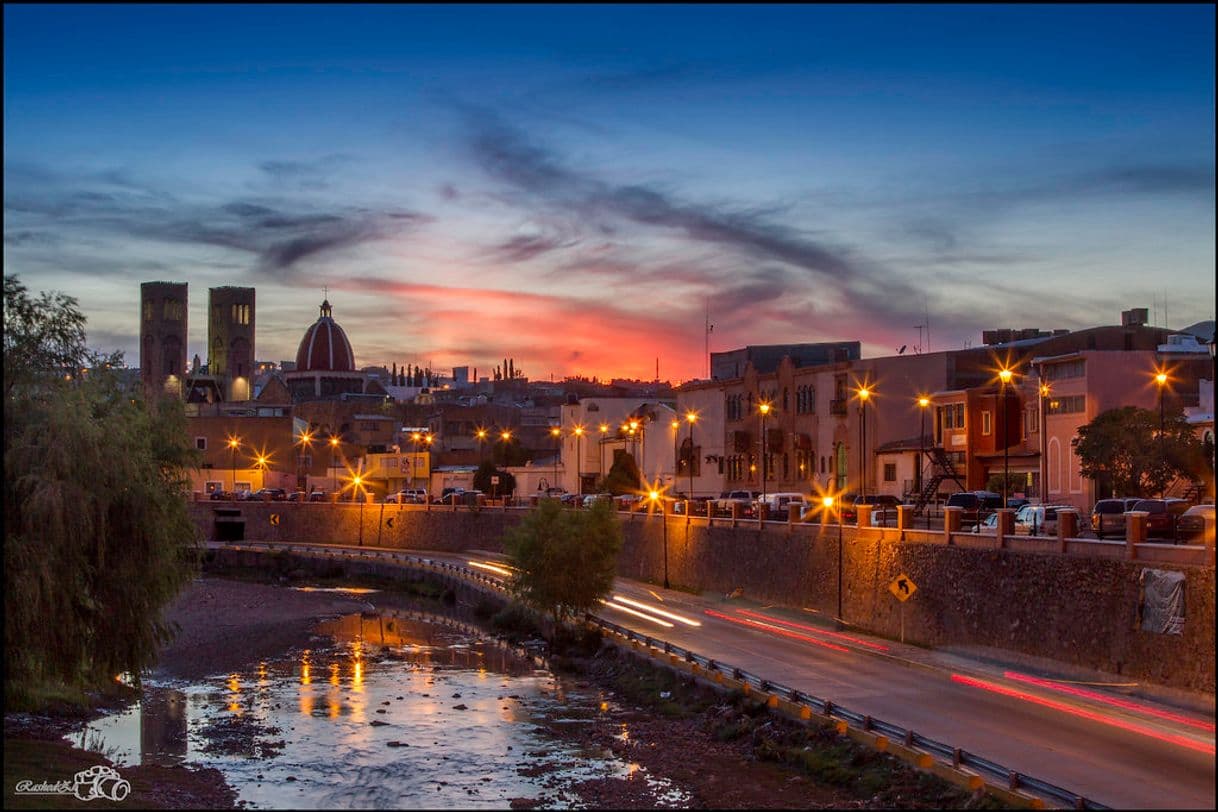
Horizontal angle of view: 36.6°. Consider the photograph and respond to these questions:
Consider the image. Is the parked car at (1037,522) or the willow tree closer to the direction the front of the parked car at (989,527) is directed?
the willow tree

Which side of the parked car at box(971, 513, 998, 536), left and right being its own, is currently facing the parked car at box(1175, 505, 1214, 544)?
left

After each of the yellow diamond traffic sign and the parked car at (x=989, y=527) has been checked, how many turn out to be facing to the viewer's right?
0

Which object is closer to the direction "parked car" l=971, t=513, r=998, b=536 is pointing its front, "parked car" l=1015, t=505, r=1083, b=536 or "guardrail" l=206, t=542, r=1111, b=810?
the guardrail

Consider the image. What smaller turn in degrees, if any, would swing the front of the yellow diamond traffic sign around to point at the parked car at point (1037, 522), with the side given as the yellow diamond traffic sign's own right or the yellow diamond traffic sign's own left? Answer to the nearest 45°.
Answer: approximately 135° to the yellow diamond traffic sign's own left

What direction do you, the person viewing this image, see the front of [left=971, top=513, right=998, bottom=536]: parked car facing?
facing the viewer and to the left of the viewer

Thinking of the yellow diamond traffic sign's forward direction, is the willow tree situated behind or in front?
in front

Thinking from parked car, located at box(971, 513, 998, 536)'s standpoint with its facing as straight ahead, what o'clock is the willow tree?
The willow tree is roughly at 12 o'clock from the parked car.

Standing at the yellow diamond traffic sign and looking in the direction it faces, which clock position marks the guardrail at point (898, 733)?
The guardrail is roughly at 12 o'clock from the yellow diamond traffic sign.

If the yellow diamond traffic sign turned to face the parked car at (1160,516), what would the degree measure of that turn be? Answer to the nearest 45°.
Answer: approximately 90° to its left

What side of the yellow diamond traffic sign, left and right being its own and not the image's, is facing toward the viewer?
front

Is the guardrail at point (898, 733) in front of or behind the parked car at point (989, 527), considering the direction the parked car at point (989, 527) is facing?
in front
